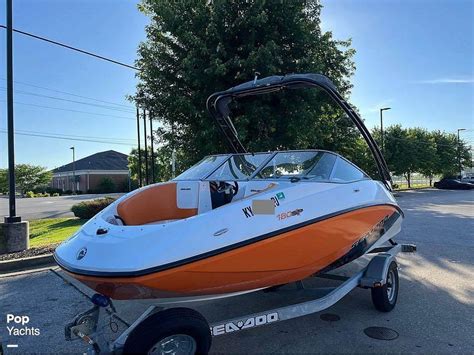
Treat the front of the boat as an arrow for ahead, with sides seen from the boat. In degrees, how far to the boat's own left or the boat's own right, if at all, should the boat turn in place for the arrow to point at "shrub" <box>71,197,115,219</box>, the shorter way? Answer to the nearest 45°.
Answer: approximately 90° to the boat's own right

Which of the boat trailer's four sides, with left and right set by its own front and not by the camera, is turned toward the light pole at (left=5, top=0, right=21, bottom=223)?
right

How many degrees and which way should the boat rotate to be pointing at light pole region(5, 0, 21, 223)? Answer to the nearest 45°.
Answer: approximately 90° to its right

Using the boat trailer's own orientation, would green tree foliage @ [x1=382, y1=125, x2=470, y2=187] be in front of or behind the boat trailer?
behind

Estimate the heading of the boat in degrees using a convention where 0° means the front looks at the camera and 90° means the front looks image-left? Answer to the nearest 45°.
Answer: approximately 45°

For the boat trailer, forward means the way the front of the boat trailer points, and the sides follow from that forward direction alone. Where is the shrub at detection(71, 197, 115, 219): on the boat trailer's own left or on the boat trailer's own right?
on the boat trailer's own right

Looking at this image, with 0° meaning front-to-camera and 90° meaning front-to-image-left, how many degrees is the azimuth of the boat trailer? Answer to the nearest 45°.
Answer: approximately 45°

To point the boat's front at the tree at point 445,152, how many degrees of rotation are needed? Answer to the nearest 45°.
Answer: approximately 180°

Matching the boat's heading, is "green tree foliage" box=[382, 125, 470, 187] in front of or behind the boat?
behind
